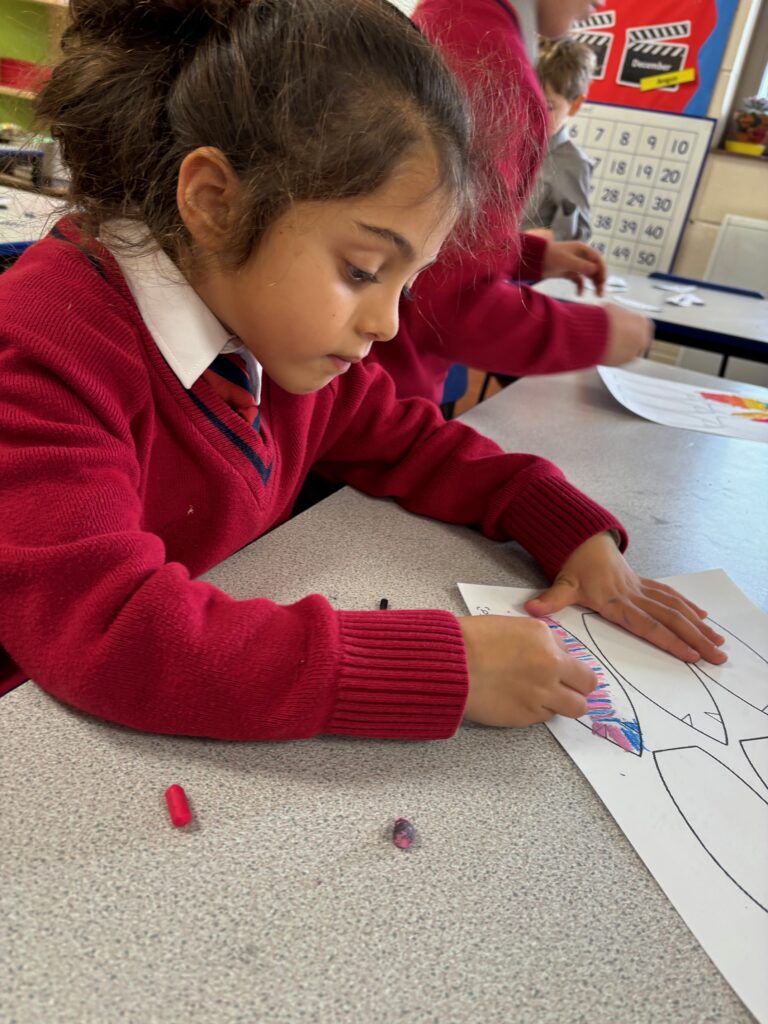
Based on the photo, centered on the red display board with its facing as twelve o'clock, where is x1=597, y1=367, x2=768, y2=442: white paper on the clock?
The white paper is roughly at 12 o'clock from the red display board.

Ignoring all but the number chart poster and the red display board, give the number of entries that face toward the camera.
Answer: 2

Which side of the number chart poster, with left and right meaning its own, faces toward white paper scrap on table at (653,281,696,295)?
front

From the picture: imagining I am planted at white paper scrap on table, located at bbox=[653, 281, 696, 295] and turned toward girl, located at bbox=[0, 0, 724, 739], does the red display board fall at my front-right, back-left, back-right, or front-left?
back-right

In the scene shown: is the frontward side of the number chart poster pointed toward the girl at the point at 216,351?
yes

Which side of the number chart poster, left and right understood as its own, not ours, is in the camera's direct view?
front

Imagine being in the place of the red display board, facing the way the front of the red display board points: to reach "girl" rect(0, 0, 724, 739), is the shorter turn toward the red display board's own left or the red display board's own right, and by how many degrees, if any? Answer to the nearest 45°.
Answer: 0° — it already faces them

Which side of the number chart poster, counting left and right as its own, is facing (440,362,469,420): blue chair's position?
front

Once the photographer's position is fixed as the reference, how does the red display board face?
facing the viewer

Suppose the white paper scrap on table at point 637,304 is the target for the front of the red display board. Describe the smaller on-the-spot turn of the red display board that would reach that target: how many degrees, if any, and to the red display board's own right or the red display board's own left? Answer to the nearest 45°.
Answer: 0° — it already faces it

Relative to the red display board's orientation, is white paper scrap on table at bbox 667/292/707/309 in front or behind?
in front

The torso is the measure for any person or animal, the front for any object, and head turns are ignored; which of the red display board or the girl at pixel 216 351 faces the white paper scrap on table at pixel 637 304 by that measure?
the red display board

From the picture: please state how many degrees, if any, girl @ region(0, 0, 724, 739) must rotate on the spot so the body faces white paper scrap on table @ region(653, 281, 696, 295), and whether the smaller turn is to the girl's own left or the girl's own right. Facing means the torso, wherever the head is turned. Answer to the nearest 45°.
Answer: approximately 90° to the girl's own left

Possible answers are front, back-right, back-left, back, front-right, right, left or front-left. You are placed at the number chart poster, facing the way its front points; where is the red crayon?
front

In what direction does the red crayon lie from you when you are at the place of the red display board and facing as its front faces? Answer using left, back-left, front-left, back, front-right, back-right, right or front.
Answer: front

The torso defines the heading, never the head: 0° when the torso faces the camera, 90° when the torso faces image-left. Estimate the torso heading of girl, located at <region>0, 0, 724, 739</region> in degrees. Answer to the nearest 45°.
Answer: approximately 315°
